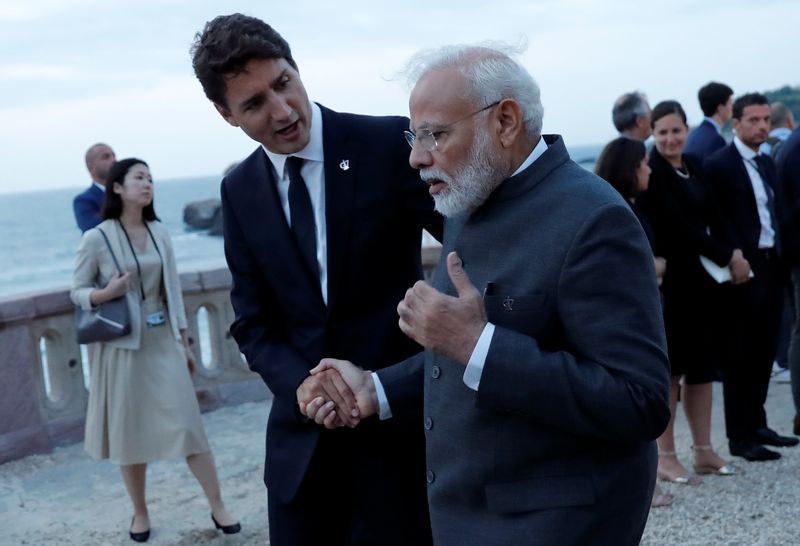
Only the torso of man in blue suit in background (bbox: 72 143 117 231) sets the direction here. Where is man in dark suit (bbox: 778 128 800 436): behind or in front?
in front

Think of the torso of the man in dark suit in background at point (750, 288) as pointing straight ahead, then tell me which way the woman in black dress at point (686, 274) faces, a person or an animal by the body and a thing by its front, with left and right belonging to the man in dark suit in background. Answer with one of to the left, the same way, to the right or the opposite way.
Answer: the same way

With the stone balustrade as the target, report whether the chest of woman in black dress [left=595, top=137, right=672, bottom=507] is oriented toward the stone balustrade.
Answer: no

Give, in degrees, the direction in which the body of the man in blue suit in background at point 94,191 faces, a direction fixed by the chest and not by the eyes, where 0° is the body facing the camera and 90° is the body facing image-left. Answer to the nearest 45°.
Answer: approximately 315°

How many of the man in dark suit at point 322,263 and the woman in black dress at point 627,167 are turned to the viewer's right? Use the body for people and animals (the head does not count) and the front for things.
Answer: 1

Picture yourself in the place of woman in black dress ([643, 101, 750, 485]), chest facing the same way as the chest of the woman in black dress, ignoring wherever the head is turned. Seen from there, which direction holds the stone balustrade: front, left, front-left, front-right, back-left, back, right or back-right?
back-right

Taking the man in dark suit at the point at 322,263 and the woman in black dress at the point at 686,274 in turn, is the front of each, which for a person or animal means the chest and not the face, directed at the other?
no

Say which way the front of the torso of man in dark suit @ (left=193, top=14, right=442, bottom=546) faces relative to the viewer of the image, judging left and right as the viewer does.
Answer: facing the viewer

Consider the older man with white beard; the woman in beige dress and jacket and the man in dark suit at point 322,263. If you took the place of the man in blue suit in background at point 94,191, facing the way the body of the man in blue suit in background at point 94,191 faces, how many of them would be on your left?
0

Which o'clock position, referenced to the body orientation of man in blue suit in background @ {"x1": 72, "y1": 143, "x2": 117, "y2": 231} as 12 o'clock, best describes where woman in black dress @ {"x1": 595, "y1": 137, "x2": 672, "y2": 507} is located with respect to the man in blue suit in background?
The woman in black dress is roughly at 12 o'clock from the man in blue suit in background.

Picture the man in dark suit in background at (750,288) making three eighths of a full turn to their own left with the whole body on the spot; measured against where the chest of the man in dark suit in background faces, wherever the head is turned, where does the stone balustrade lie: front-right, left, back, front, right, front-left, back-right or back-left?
left

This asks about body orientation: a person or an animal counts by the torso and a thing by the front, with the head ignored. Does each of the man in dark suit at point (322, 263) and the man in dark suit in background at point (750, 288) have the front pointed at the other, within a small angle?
no

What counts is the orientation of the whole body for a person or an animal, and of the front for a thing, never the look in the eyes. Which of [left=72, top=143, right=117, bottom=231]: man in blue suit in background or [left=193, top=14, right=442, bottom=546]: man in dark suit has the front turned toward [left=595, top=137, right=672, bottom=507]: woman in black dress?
the man in blue suit in background

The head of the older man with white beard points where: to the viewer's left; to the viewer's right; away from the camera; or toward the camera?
to the viewer's left

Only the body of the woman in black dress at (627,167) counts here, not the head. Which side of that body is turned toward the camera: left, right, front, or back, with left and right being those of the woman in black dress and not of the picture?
right

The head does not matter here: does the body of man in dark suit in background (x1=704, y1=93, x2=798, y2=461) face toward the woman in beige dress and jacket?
no

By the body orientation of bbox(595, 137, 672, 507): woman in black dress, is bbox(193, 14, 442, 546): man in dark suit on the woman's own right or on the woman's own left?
on the woman's own right

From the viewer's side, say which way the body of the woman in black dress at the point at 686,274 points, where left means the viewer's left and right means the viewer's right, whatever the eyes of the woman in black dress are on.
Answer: facing the viewer and to the right of the viewer

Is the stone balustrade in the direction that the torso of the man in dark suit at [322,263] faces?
no
